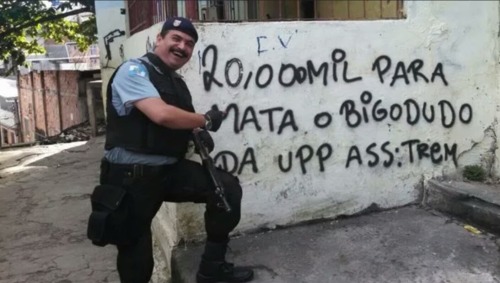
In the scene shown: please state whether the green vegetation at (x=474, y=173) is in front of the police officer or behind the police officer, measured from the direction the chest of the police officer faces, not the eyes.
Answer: in front

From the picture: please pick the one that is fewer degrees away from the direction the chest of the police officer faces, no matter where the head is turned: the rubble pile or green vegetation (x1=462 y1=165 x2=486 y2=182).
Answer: the green vegetation

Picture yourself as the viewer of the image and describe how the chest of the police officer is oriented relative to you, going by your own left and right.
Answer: facing to the right of the viewer
